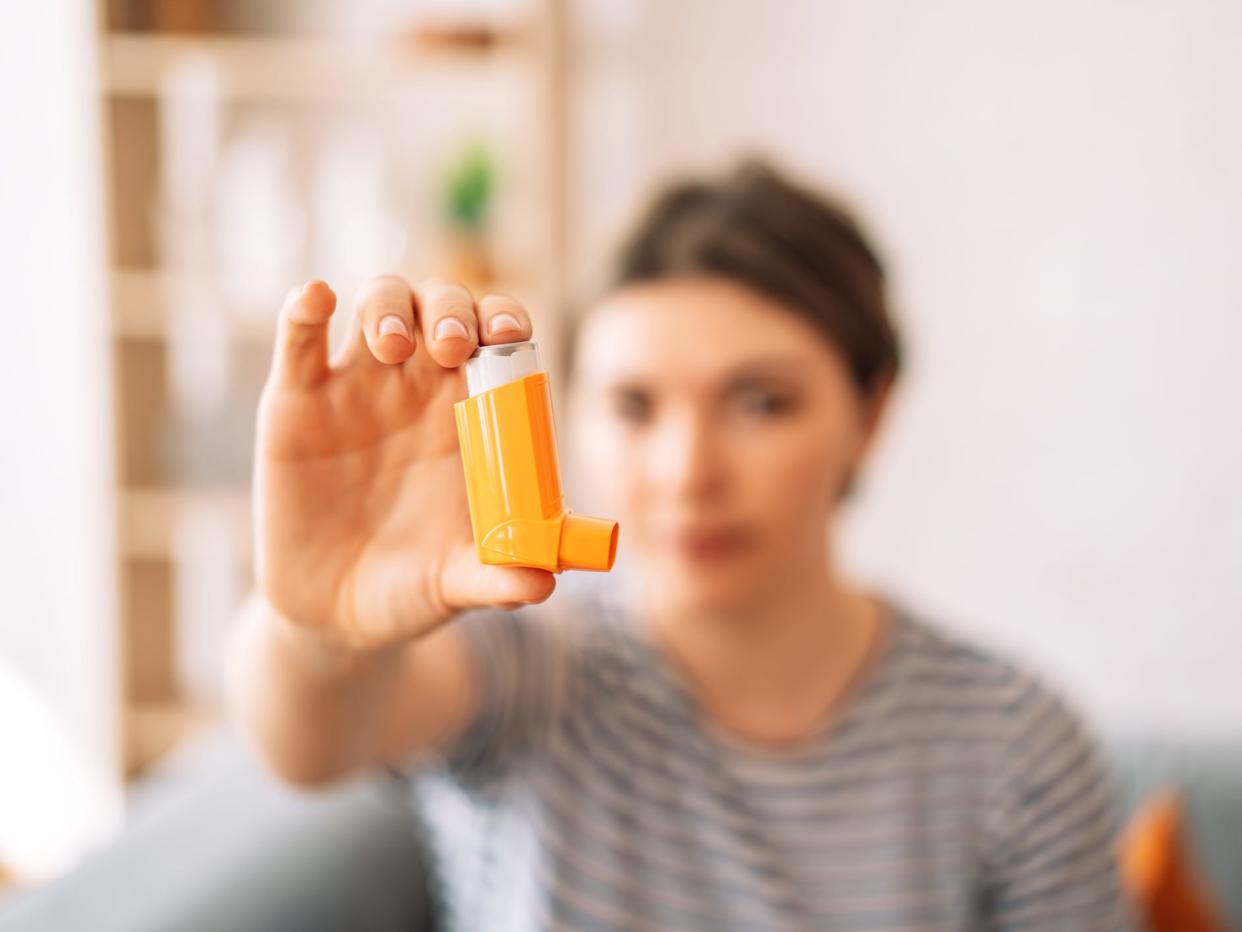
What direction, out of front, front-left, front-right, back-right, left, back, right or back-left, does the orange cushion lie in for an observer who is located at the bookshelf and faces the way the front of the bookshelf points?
front-left

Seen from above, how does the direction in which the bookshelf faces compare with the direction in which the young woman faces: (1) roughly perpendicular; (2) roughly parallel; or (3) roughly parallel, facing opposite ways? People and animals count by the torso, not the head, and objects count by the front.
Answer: roughly parallel

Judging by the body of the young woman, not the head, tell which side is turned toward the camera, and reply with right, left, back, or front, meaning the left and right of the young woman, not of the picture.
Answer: front

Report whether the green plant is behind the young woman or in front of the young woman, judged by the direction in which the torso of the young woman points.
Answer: behind

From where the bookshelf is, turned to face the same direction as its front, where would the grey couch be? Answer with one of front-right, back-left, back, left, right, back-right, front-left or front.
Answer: front

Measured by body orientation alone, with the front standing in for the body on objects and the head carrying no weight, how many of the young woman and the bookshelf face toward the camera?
2

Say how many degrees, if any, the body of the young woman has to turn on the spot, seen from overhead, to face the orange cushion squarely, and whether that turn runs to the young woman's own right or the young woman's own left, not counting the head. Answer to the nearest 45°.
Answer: approximately 135° to the young woman's own left

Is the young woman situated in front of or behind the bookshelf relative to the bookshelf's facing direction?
in front

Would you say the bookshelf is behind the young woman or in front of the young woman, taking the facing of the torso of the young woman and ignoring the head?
behind
